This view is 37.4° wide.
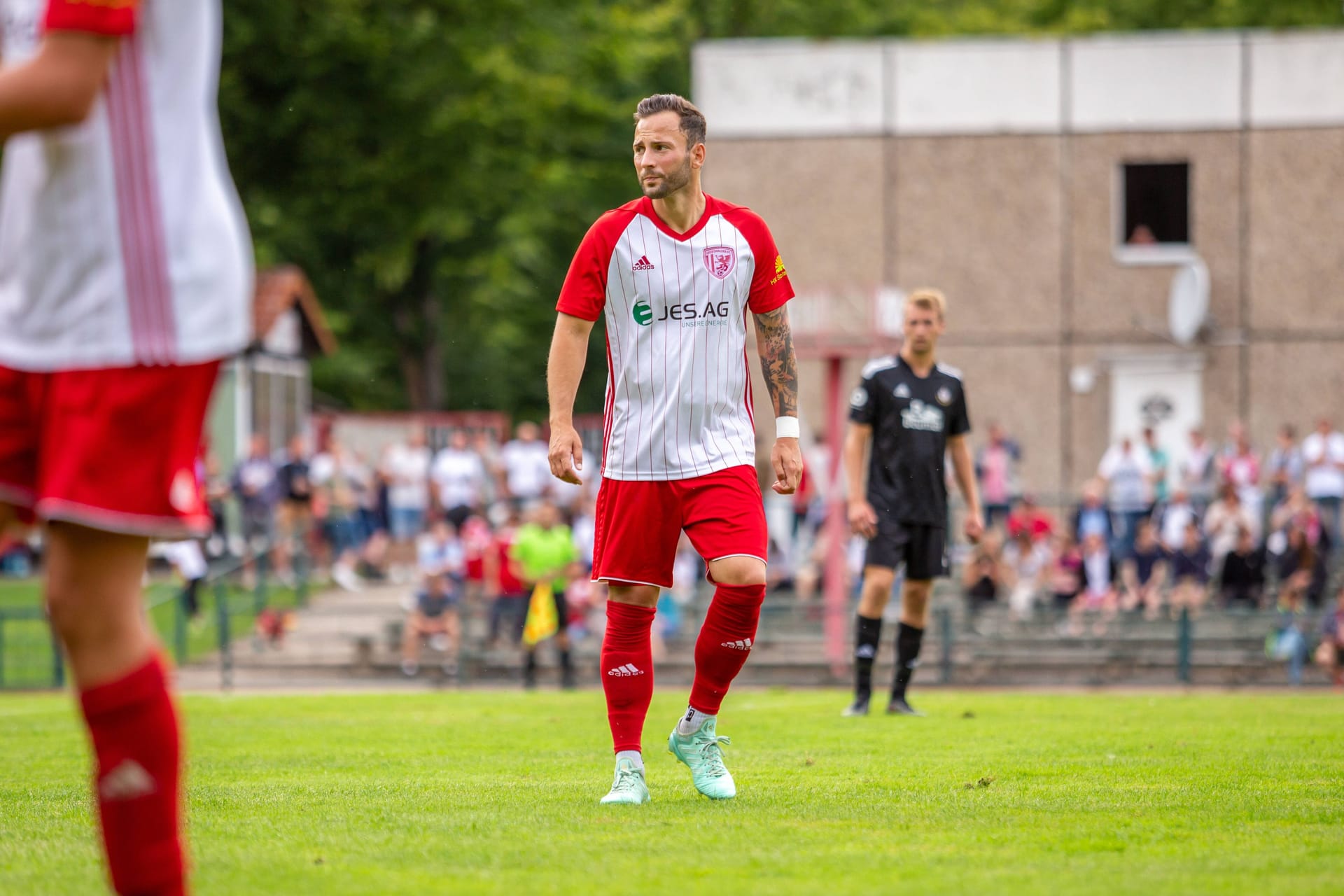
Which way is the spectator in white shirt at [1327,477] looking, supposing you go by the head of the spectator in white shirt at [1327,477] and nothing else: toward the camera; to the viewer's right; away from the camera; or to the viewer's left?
toward the camera

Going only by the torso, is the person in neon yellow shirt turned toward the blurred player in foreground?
yes

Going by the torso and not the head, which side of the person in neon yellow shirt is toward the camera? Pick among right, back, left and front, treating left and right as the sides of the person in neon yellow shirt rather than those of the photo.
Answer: front

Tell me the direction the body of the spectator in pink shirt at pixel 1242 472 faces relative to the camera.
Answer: toward the camera

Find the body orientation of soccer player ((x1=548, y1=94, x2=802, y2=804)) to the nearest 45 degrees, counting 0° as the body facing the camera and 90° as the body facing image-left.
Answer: approximately 0°

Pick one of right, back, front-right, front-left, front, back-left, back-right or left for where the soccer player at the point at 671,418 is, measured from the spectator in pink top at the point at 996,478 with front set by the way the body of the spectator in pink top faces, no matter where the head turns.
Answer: front

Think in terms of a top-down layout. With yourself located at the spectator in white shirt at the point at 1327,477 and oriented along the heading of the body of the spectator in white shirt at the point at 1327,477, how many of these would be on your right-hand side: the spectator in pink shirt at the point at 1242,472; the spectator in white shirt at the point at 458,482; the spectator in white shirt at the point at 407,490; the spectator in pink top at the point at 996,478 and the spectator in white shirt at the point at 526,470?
5

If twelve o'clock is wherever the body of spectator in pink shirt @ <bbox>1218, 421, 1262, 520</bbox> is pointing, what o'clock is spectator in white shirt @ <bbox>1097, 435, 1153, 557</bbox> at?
spectator in white shirt @ <bbox>1097, 435, 1153, 557</bbox> is roughly at 2 o'clock from spectator in pink shirt @ <bbox>1218, 421, 1262, 520</bbox>.

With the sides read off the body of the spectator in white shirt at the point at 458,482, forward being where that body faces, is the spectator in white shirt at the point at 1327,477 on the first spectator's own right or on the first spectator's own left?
on the first spectator's own left

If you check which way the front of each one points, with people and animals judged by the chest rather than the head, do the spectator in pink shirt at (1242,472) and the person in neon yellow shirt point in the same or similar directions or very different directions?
same or similar directions

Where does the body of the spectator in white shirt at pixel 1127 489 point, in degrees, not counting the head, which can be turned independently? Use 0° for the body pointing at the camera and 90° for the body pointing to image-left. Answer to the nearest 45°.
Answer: approximately 0°

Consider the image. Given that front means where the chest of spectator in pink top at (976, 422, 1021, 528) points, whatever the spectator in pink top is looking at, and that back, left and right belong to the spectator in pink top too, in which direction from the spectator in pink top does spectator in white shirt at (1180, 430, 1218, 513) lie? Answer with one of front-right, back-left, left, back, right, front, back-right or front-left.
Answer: left

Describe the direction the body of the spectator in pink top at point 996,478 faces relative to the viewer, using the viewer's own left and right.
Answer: facing the viewer

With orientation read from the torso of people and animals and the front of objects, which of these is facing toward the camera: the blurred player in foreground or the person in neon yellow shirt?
the person in neon yellow shirt

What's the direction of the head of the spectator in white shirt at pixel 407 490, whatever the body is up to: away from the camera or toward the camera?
toward the camera
